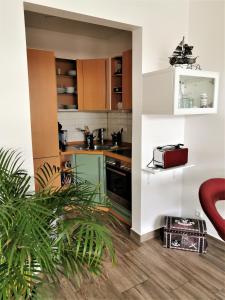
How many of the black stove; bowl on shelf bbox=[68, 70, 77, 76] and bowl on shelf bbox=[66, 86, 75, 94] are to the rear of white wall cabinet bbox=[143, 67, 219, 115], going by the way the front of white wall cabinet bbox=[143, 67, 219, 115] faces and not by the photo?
3

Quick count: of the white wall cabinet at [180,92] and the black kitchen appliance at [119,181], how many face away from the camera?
0

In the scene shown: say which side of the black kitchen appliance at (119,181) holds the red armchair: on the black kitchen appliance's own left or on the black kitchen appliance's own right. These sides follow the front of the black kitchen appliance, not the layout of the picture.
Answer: on the black kitchen appliance's own left

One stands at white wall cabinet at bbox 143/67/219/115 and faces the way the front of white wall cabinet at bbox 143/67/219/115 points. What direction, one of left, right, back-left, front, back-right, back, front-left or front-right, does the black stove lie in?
back

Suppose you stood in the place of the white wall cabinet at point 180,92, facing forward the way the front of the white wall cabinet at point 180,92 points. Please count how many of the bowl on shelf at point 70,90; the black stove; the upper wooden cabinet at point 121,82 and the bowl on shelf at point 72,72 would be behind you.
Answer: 4

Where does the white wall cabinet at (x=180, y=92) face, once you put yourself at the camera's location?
facing the viewer and to the right of the viewer

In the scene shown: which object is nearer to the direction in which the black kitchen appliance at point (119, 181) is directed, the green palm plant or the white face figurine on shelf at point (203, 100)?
the green palm plant
